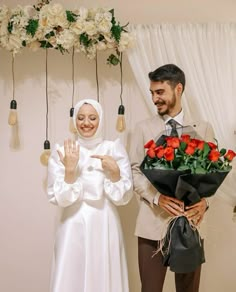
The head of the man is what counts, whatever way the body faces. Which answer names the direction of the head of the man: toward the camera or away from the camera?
toward the camera

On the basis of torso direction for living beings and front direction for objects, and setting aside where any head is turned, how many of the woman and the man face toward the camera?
2

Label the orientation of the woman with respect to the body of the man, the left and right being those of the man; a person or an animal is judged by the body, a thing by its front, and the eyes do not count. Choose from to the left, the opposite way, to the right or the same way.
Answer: the same way

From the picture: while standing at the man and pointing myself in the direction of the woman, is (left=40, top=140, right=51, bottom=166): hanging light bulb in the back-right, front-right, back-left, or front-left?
front-right

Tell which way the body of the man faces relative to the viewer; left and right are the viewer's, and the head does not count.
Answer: facing the viewer

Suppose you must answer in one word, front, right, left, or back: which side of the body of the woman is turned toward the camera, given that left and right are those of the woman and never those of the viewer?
front

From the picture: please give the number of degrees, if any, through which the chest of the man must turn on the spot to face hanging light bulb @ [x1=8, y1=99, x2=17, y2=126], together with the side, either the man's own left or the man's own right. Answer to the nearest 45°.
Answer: approximately 90° to the man's own right

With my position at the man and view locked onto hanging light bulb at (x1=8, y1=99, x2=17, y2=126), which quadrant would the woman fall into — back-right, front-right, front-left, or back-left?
front-left

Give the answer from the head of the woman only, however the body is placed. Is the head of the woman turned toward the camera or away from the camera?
toward the camera

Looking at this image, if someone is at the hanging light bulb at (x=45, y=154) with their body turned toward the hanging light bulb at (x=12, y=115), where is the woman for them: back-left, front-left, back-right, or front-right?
back-left
